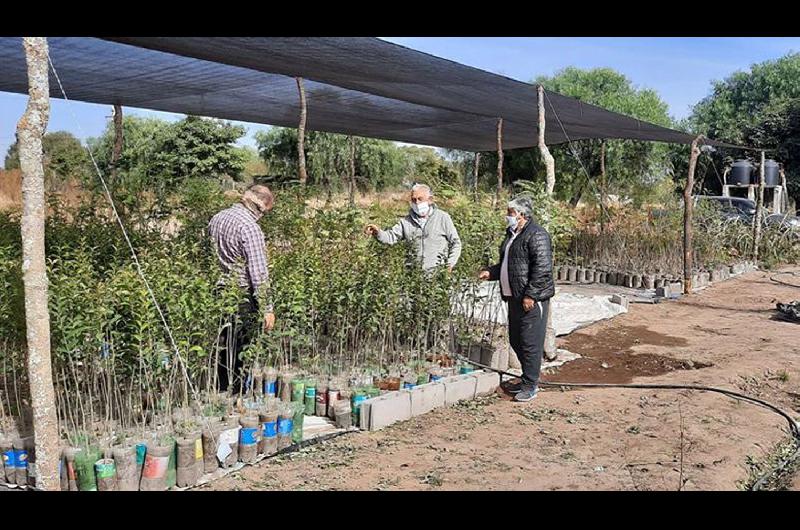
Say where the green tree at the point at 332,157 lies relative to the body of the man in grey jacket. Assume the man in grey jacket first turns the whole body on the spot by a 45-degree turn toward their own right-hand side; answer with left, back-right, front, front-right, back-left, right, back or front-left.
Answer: right

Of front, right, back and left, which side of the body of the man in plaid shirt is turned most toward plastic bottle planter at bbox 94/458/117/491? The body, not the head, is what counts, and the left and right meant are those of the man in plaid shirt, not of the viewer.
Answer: back

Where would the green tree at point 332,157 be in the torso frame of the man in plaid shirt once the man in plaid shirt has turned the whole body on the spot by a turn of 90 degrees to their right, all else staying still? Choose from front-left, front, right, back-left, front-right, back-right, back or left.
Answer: back-left

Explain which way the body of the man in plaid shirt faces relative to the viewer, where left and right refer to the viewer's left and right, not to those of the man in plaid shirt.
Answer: facing away from the viewer and to the right of the viewer

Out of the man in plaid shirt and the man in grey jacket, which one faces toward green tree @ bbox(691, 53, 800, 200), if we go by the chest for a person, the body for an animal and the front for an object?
the man in plaid shirt

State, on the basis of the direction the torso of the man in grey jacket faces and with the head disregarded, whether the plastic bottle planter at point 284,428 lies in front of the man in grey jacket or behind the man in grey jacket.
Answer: in front

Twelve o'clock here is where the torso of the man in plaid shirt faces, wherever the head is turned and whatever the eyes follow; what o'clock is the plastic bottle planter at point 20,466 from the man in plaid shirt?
The plastic bottle planter is roughly at 6 o'clock from the man in plaid shirt.

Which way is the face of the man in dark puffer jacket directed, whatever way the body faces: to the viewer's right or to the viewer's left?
to the viewer's left

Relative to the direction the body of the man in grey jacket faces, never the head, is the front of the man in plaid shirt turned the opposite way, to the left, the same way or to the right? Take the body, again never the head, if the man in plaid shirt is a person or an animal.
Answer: the opposite way

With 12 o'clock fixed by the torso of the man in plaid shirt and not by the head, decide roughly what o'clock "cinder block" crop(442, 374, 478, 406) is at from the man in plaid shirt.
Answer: The cinder block is roughly at 1 o'clock from the man in plaid shirt.
